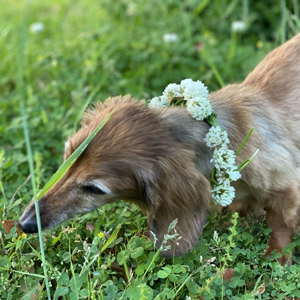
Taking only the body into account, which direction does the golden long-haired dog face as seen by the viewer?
to the viewer's left

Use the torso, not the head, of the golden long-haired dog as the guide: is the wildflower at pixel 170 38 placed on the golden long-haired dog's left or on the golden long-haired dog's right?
on the golden long-haired dog's right
